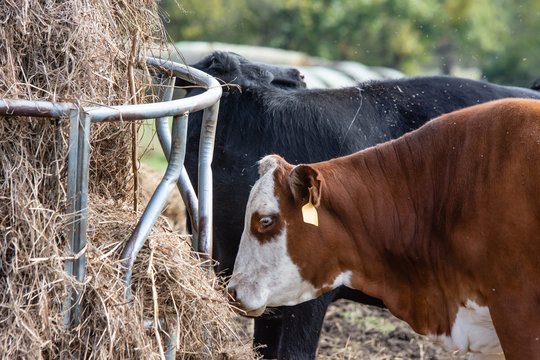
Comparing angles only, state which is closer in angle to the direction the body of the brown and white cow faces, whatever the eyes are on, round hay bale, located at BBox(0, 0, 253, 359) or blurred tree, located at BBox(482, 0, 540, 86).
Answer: the round hay bale

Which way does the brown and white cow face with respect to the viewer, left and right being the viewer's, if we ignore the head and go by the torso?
facing to the left of the viewer

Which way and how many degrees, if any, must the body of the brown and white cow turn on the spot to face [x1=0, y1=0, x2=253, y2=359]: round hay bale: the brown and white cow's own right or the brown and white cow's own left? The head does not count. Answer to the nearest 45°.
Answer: approximately 45° to the brown and white cow's own left

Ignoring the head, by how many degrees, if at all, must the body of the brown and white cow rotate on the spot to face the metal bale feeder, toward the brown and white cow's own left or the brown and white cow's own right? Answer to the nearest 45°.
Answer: approximately 45° to the brown and white cow's own left

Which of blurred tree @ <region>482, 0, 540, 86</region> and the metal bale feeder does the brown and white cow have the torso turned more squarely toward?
the metal bale feeder

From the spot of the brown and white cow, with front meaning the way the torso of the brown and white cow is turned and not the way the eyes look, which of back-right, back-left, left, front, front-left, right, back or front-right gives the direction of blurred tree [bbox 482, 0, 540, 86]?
right
